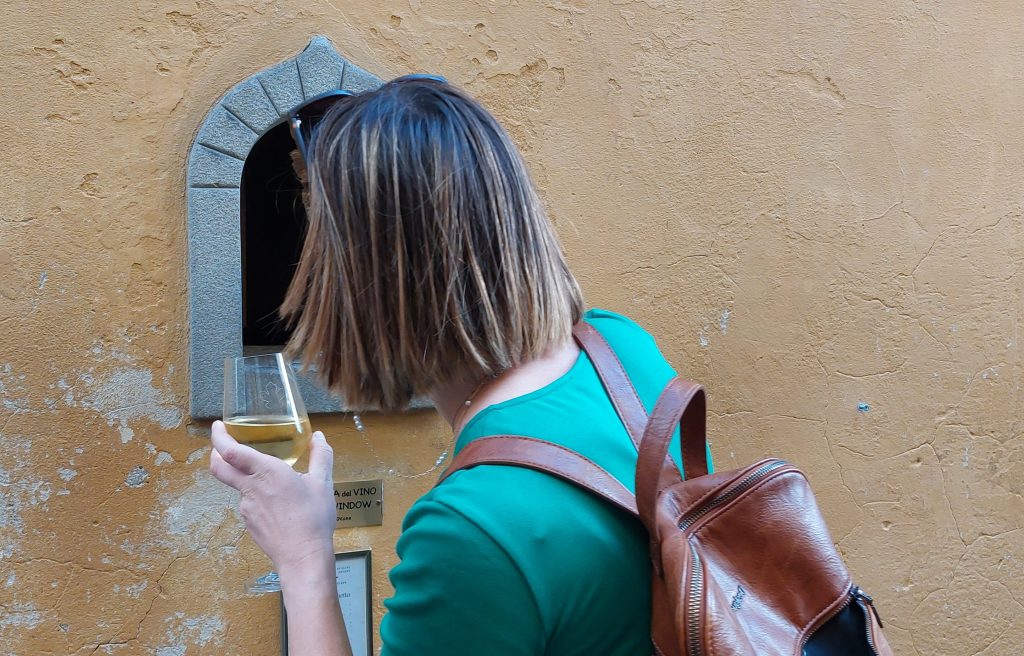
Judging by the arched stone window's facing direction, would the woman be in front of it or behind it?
in front

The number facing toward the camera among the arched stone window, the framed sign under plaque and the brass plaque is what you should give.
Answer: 3

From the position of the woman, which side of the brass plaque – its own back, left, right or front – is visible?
front

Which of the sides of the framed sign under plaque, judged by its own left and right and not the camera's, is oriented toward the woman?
front

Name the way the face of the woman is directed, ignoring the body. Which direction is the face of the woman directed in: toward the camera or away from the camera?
away from the camera

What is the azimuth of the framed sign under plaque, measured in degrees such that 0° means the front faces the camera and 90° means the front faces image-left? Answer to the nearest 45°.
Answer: approximately 0°

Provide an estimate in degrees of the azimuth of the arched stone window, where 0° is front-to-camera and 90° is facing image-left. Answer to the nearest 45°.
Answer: approximately 0°
